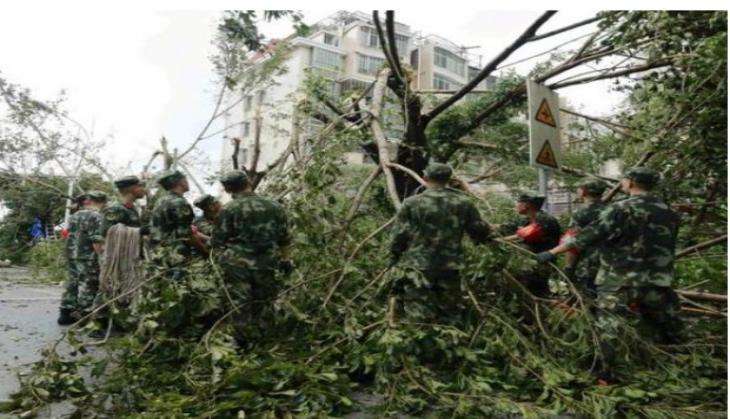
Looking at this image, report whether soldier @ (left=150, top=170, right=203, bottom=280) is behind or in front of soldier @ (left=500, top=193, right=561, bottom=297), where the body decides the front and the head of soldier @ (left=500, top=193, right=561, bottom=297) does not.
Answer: in front

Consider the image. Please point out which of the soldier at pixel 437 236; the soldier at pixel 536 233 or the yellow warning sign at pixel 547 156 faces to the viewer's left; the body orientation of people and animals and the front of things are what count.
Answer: the soldier at pixel 536 233

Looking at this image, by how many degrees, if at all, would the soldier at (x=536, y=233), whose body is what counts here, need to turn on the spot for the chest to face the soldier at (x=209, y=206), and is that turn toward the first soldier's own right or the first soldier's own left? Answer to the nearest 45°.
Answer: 0° — they already face them

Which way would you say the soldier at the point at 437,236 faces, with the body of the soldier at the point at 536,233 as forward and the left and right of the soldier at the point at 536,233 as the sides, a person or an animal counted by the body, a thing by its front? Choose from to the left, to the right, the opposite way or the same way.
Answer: to the right

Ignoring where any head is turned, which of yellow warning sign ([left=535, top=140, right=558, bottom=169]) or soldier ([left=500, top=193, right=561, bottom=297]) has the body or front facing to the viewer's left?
the soldier

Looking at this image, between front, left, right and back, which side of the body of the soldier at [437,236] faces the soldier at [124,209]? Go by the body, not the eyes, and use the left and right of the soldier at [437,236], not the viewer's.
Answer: left

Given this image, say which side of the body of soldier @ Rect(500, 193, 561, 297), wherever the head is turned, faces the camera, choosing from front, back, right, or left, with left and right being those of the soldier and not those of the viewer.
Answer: left

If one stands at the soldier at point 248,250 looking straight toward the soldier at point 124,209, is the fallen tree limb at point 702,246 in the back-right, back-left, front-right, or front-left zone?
back-right

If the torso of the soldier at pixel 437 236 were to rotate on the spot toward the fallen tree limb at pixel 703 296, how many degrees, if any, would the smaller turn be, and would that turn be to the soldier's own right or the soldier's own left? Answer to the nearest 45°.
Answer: approximately 45° to the soldier's own right

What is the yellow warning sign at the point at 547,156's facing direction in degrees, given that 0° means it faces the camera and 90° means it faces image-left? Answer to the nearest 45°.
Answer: approximately 315°

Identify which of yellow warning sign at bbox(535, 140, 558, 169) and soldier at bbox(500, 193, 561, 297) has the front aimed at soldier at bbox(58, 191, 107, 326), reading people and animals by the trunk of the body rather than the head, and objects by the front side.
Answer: soldier at bbox(500, 193, 561, 297)

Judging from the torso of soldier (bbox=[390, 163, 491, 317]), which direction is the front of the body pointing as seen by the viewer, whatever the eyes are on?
away from the camera

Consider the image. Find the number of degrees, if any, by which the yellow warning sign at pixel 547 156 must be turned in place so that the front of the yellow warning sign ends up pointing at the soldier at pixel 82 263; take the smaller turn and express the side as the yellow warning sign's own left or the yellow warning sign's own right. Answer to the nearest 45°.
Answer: approximately 135° to the yellow warning sign's own right

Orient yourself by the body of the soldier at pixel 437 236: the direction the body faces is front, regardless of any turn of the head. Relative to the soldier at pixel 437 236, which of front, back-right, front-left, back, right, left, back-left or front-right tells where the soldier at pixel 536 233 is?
front-right
